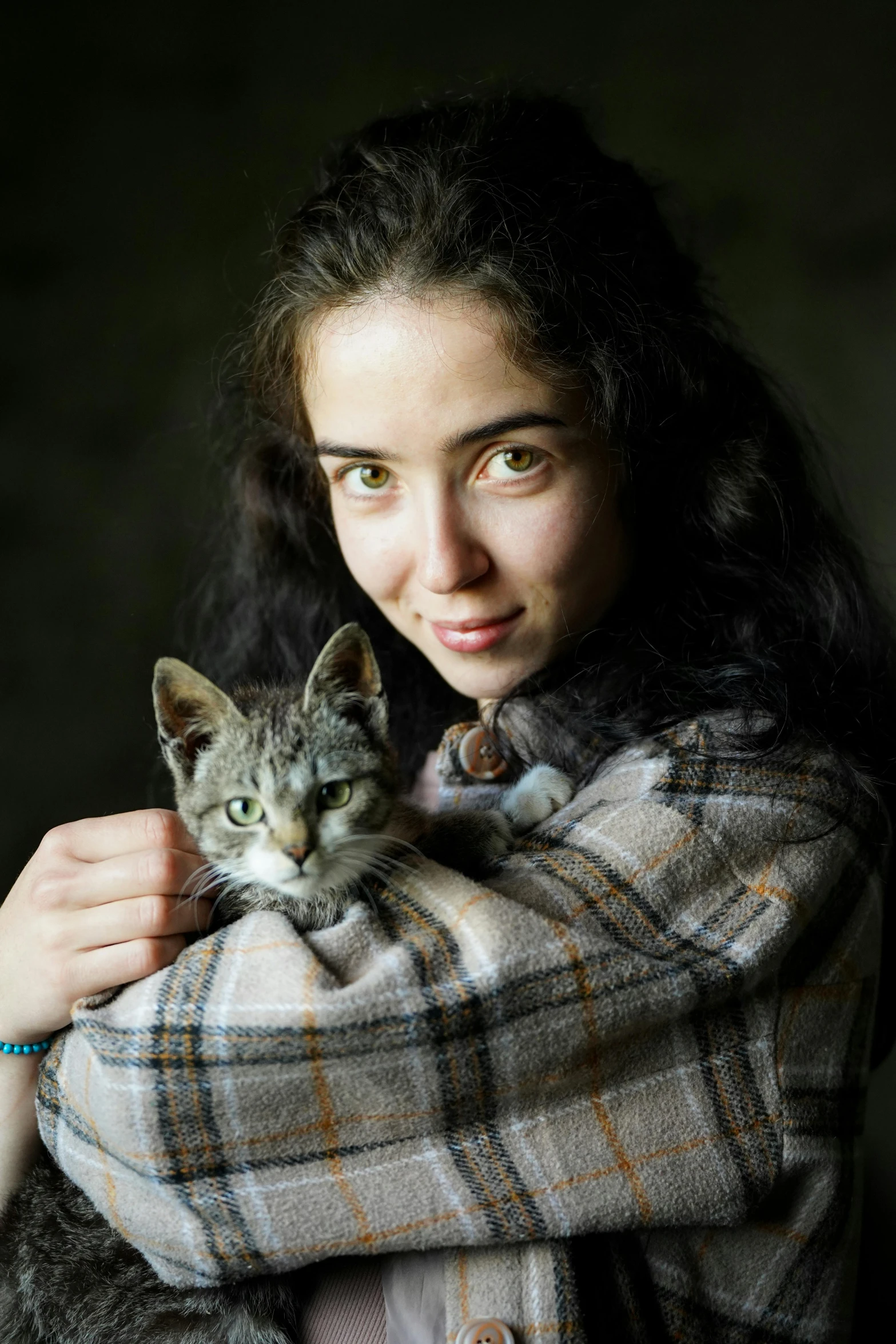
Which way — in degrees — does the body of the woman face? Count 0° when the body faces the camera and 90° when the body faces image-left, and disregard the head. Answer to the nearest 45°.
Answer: approximately 45°
